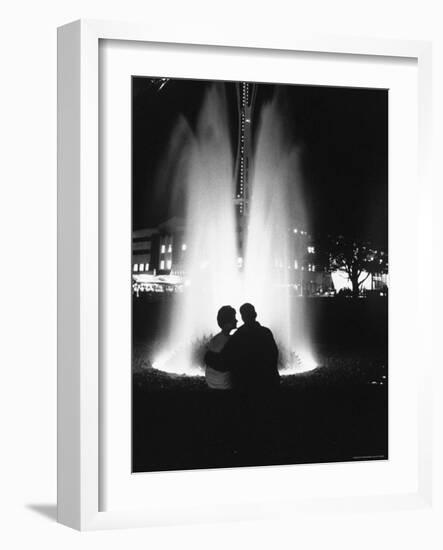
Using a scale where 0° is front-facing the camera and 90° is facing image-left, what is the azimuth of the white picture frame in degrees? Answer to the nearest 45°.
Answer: approximately 315°
